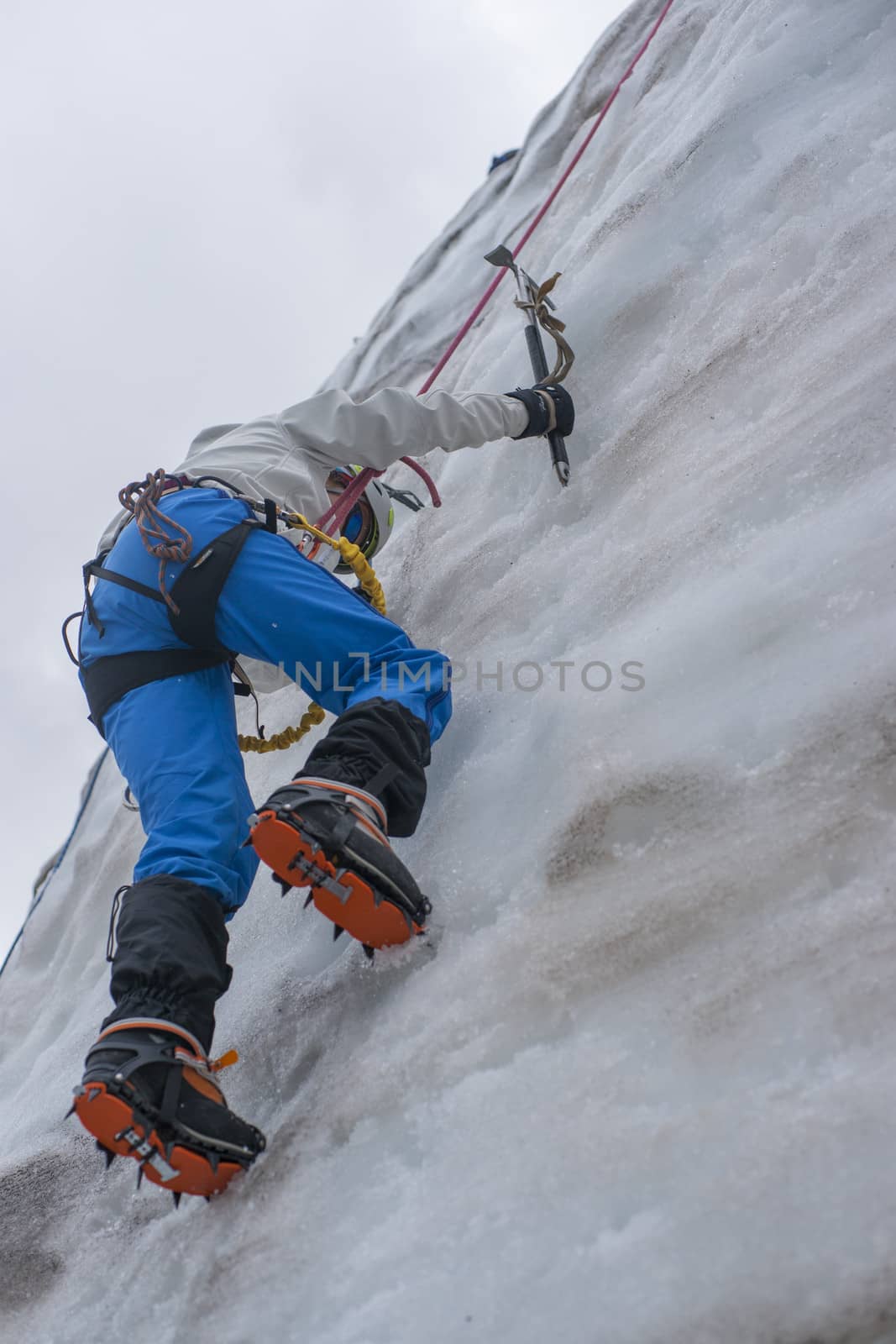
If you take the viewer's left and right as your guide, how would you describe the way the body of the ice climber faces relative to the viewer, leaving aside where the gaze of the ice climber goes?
facing away from the viewer and to the right of the viewer
